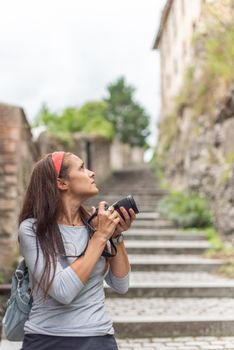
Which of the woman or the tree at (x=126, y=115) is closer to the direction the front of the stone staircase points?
the woman

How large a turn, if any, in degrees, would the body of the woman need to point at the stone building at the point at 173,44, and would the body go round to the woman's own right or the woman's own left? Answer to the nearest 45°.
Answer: approximately 135° to the woman's own left

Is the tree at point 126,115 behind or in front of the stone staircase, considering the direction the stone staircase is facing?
behind

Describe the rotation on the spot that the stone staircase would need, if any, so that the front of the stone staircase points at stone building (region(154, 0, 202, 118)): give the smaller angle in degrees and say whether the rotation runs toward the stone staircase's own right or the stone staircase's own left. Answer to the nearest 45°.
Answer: approximately 180°

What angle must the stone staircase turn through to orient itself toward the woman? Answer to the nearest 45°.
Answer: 0° — it already faces them

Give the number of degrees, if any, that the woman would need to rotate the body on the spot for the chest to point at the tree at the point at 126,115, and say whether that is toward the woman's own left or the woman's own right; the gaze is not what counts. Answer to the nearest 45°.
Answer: approximately 135° to the woman's own left

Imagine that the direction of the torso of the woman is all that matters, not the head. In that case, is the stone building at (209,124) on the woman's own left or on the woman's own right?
on the woman's own left

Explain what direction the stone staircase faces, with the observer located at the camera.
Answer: facing the viewer

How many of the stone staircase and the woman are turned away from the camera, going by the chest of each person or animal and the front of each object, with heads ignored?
0
